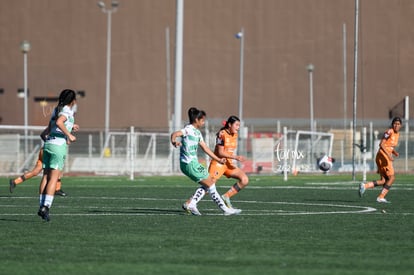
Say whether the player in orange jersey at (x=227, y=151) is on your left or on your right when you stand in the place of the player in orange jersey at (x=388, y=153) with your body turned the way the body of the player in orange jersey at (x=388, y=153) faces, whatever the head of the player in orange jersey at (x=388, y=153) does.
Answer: on your right

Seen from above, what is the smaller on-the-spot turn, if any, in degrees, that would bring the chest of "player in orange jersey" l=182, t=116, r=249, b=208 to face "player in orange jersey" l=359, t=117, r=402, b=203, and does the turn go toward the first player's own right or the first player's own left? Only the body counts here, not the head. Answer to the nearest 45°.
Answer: approximately 90° to the first player's own left
